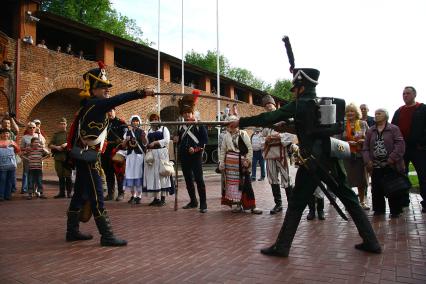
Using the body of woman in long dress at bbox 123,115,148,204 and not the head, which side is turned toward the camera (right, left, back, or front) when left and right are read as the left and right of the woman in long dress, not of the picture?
front

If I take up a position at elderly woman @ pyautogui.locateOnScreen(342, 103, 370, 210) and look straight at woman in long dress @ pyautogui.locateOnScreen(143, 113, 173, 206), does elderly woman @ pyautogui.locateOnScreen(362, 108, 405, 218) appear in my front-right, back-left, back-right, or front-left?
back-left

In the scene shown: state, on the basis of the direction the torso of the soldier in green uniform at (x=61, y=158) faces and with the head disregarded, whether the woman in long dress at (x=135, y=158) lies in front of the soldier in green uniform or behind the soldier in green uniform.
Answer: in front

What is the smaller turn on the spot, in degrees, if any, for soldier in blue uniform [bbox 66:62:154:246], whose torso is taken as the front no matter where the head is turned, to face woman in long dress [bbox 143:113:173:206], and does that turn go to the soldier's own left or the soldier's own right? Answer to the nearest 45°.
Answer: approximately 90° to the soldier's own left

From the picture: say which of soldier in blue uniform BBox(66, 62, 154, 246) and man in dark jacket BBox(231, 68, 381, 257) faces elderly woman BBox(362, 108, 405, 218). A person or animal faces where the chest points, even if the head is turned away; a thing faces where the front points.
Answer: the soldier in blue uniform

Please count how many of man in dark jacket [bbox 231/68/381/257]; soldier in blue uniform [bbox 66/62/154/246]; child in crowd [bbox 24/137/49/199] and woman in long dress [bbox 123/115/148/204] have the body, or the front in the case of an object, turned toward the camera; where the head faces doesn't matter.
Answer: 2

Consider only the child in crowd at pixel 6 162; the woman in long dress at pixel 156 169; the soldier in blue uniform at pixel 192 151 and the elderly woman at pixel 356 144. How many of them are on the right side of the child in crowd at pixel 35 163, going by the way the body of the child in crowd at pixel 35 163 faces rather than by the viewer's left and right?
1

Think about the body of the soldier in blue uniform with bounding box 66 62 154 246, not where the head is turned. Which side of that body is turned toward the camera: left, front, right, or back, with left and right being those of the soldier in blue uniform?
right

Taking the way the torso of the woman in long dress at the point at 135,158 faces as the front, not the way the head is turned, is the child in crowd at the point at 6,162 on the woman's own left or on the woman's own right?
on the woman's own right

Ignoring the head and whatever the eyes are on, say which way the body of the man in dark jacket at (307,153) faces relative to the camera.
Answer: to the viewer's left

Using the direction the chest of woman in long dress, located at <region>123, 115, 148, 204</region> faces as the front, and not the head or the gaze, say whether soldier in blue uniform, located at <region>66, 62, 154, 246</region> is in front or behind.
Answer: in front

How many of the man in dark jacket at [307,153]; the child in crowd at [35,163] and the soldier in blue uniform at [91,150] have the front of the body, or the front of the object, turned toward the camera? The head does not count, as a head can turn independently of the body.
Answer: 1

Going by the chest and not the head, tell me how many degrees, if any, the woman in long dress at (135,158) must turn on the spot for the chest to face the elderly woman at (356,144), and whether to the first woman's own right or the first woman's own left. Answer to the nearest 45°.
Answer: approximately 45° to the first woman's own left

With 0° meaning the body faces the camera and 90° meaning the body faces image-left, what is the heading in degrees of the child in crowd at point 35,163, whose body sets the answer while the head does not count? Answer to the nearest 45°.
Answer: approximately 0°
